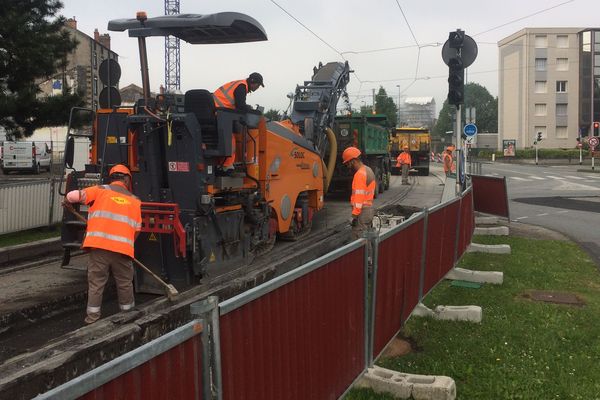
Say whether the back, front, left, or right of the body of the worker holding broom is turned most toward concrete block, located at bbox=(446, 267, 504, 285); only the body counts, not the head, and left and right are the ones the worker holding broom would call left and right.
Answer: right

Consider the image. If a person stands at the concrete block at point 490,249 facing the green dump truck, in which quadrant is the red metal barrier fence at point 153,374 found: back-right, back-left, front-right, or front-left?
back-left

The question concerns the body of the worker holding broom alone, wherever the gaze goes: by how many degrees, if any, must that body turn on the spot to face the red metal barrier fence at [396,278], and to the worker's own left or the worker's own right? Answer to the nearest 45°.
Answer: approximately 135° to the worker's own right

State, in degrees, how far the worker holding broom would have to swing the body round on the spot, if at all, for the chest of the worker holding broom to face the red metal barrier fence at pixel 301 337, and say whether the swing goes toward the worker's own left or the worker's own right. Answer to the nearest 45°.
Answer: approximately 180°

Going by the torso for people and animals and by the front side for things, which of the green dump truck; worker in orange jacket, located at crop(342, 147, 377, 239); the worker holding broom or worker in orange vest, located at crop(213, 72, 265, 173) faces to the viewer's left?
worker in orange jacket, located at crop(342, 147, 377, 239)

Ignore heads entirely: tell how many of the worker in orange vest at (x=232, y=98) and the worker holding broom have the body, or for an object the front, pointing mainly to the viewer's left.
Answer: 0

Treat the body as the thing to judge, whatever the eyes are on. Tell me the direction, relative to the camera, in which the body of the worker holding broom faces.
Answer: away from the camera

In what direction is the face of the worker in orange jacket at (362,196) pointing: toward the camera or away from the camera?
toward the camera

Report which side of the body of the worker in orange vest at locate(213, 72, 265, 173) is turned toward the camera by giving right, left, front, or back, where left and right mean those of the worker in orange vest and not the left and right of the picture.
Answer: right

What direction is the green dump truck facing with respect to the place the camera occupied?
facing away from the viewer and to the right of the viewer

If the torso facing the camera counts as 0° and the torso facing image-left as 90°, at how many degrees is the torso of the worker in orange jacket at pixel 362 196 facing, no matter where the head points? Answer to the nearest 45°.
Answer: approximately 90°

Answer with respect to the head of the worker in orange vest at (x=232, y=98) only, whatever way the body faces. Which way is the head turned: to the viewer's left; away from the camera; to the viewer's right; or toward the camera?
to the viewer's right

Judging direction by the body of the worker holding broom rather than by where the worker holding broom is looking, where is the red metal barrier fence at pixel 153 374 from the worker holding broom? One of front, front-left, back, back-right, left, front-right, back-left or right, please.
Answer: back
